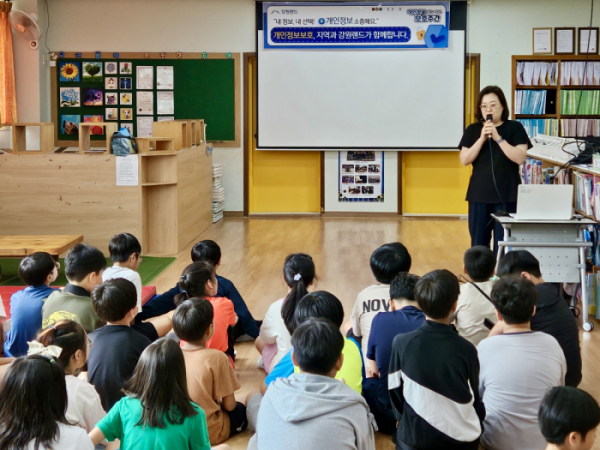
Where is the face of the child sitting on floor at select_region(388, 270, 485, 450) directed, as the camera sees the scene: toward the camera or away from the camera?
away from the camera

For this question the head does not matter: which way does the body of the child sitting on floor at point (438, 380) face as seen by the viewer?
away from the camera

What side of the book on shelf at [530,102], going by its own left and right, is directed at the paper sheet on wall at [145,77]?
right

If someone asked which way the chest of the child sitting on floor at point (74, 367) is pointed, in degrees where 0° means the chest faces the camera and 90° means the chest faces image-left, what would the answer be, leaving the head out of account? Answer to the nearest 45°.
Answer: approximately 225°

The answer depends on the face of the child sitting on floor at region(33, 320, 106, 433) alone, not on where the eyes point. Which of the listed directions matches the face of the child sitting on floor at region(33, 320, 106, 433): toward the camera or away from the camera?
away from the camera

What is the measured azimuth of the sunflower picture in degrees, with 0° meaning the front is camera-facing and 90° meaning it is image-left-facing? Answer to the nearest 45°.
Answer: approximately 0°

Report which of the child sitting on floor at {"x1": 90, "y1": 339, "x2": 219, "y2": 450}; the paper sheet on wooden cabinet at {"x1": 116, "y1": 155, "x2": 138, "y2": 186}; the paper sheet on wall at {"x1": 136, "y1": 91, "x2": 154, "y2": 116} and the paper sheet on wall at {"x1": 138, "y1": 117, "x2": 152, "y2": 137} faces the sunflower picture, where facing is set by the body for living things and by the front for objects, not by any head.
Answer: the child sitting on floor

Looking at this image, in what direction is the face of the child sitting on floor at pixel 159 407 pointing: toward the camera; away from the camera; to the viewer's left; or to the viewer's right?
away from the camera

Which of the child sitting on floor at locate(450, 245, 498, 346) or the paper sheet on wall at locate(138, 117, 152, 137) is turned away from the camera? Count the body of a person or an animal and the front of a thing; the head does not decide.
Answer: the child sitting on floor

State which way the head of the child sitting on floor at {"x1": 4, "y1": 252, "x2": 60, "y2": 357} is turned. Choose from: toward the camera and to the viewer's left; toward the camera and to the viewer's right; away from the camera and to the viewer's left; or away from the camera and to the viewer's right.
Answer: away from the camera and to the viewer's right

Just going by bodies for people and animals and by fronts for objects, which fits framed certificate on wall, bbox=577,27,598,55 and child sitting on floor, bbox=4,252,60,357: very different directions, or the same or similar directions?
very different directions

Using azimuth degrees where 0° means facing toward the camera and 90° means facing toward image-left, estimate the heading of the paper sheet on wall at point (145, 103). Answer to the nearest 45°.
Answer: approximately 0°
